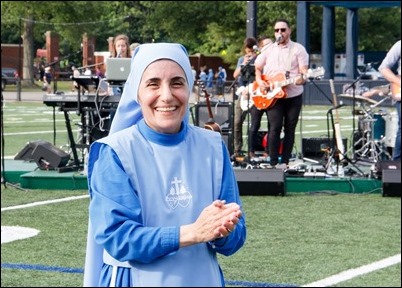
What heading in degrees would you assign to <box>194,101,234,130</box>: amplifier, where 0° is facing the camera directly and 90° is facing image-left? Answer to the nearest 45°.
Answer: approximately 0°

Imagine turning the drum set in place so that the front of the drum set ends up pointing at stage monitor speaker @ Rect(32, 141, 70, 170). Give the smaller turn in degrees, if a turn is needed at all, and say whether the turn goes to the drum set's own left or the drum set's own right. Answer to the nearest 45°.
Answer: approximately 90° to the drum set's own right

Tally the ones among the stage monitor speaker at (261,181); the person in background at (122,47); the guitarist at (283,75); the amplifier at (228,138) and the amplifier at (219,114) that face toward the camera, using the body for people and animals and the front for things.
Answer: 4

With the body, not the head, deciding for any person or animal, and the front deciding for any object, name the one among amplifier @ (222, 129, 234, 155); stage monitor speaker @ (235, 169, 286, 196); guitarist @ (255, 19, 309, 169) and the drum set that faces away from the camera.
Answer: the stage monitor speaker

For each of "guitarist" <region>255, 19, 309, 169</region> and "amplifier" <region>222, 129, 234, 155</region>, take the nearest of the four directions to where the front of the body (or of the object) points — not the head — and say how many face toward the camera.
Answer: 2

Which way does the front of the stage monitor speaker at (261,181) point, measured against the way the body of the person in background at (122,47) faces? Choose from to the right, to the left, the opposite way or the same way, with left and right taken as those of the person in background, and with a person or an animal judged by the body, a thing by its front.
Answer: the opposite way

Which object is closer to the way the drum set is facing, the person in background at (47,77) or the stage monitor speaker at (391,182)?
the stage monitor speaker

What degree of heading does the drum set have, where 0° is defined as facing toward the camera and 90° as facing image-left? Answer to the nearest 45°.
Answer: approximately 315°

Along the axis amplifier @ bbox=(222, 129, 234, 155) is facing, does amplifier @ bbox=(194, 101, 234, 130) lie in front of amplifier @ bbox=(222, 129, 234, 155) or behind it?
behind

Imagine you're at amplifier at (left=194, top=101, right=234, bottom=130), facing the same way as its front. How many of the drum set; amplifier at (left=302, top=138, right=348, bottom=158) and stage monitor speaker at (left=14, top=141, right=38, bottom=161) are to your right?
1

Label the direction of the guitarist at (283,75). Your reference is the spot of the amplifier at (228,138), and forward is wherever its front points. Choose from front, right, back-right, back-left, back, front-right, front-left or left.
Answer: front-left

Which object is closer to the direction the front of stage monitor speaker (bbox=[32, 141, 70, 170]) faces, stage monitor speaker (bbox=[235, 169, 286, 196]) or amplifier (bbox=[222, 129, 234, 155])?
the amplifier

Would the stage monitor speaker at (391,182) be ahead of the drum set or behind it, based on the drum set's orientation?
ahead
